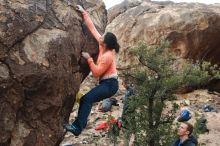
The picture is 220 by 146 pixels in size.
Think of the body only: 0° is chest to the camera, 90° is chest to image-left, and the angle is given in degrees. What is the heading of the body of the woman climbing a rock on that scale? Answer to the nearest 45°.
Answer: approximately 90°

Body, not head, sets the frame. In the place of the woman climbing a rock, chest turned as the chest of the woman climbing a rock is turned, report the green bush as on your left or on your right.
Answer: on your right

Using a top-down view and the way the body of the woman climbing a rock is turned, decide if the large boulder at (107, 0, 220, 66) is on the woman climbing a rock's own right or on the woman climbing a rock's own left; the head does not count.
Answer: on the woman climbing a rock's own right

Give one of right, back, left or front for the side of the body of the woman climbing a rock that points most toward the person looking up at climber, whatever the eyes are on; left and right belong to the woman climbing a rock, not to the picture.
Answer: back
